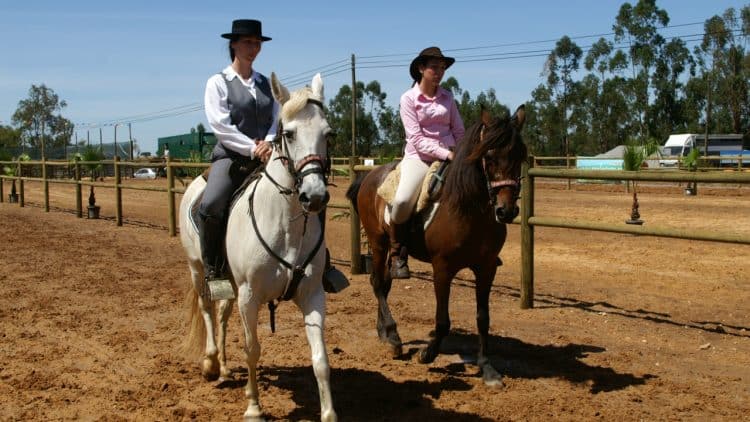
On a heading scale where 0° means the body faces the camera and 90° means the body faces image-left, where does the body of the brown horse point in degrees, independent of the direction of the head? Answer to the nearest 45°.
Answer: approximately 315°

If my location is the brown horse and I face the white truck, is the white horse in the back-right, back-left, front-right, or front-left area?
back-left

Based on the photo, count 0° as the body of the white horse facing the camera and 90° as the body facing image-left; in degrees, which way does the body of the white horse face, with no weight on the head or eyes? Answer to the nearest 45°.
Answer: approximately 315°

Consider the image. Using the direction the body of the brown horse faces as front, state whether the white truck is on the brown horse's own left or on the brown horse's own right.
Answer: on the brown horse's own left

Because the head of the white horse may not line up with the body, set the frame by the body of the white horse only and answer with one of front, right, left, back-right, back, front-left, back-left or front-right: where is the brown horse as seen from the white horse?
left

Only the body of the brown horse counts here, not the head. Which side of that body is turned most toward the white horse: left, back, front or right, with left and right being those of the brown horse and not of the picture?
right

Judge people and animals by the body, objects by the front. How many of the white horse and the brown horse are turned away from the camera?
0
